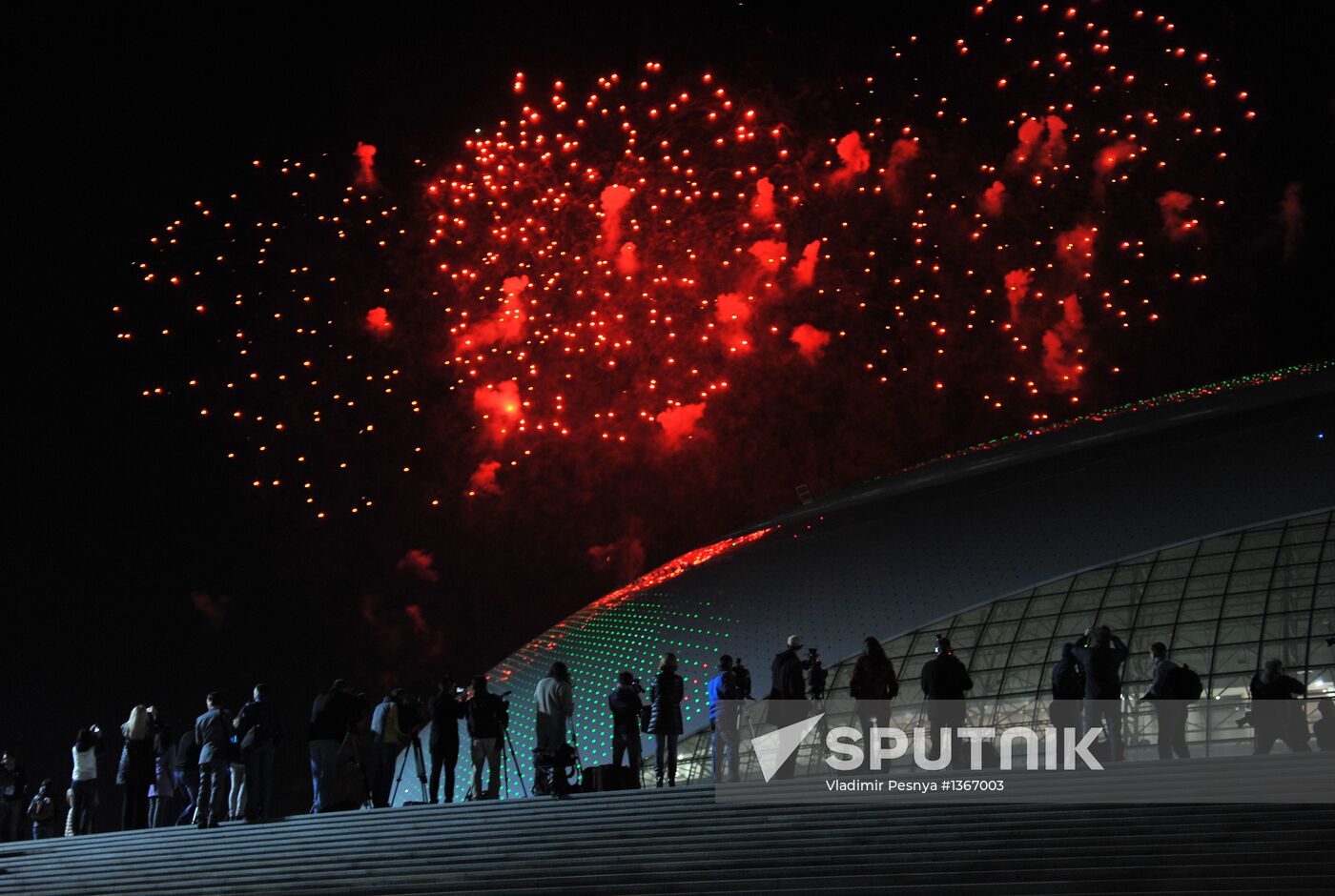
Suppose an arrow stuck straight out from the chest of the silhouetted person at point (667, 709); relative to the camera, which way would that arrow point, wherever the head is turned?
away from the camera

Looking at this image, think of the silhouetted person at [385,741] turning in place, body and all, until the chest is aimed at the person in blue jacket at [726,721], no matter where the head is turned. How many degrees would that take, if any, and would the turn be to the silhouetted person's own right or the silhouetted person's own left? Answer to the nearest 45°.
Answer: approximately 90° to the silhouetted person's own right

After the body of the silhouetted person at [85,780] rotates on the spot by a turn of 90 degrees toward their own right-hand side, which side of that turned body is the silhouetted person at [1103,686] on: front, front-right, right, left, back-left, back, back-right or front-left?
front

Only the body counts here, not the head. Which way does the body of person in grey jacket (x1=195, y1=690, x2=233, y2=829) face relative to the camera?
away from the camera

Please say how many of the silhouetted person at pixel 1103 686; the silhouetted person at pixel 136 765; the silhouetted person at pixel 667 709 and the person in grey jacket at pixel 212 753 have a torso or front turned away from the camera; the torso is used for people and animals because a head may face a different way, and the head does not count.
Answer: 4

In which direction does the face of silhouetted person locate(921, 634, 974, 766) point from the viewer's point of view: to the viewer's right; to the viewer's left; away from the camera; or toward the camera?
away from the camera

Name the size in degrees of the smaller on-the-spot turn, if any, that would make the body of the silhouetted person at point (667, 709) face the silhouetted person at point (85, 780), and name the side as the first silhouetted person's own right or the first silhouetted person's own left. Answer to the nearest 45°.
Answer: approximately 45° to the first silhouetted person's own left

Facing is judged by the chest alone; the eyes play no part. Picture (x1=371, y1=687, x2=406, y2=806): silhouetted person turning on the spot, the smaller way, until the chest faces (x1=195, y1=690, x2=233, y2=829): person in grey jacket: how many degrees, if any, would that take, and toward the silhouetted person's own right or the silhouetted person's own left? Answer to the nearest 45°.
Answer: approximately 135° to the silhouetted person's own left

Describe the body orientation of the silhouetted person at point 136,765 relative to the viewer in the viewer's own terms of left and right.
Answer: facing away from the viewer

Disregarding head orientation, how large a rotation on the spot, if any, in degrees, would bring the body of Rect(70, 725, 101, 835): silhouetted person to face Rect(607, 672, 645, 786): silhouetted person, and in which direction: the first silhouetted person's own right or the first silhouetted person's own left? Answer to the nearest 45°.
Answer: approximately 90° to the first silhouetted person's own right

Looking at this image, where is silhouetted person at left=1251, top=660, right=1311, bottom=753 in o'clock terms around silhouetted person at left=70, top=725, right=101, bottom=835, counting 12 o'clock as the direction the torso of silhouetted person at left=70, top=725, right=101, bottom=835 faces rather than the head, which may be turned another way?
silhouetted person at left=1251, top=660, right=1311, bottom=753 is roughly at 3 o'clock from silhouetted person at left=70, top=725, right=101, bottom=835.

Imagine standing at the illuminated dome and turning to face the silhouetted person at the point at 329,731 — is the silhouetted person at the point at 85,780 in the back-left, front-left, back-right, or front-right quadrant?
front-right

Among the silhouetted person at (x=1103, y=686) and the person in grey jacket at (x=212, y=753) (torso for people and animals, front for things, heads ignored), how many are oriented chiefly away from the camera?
2

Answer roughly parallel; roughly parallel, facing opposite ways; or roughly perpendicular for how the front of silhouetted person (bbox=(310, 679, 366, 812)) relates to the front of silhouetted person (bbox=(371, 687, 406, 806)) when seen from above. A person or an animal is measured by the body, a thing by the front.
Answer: roughly parallel
